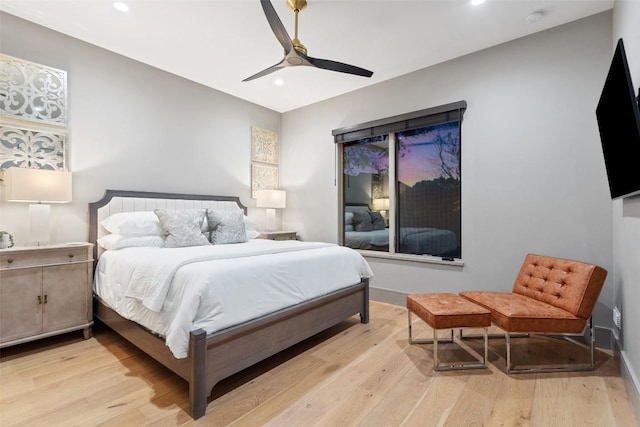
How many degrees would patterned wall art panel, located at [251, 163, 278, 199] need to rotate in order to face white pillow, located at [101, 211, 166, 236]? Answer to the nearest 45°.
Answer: approximately 90° to its right

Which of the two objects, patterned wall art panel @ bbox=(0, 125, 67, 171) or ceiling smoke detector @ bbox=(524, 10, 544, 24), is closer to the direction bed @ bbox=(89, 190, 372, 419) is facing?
the ceiling smoke detector

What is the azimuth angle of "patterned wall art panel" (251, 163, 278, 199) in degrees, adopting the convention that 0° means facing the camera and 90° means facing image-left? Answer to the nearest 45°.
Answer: approximately 315°

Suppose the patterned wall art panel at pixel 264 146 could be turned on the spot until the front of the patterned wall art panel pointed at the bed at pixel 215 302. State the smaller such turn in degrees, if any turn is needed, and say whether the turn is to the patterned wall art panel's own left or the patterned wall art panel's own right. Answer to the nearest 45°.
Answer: approximately 45° to the patterned wall art panel's own right

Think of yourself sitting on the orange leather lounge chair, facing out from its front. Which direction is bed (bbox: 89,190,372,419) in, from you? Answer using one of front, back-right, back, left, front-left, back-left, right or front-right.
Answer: front

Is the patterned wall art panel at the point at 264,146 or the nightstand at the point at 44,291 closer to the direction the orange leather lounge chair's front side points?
the nightstand

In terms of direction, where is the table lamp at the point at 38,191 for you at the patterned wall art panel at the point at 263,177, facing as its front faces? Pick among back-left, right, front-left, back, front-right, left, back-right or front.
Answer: right

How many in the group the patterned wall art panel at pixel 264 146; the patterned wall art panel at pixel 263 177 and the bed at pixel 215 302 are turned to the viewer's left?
0

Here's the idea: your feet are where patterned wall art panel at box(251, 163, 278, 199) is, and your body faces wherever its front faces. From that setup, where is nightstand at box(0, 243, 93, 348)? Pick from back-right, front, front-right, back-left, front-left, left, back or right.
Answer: right

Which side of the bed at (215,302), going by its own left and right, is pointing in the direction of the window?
left

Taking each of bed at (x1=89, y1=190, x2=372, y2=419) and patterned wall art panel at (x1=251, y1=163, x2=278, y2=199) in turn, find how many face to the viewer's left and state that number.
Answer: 0

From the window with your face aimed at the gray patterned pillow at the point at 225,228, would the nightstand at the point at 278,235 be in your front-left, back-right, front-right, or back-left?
front-right

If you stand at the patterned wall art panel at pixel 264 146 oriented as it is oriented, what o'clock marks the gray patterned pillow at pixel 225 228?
The gray patterned pillow is roughly at 2 o'clock from the patterned wall art panel.

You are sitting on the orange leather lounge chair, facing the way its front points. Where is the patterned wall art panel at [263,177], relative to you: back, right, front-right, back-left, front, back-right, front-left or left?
front-right

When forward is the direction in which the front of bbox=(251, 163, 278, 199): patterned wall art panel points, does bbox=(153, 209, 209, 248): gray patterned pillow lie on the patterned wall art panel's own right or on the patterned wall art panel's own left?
on the patterned wall art panel's own right

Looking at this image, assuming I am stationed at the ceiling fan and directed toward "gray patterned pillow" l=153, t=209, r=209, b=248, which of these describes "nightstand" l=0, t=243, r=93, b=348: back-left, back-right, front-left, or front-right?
front-left

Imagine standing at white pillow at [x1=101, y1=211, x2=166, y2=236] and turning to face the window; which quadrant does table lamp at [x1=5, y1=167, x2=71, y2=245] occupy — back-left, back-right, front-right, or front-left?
back-right

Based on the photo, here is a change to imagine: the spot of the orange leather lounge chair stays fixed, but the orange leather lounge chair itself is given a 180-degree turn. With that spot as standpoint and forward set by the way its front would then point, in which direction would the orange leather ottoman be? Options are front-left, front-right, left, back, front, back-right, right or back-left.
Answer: back

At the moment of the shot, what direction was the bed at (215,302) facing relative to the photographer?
facing the viewer and to the right of the viewer

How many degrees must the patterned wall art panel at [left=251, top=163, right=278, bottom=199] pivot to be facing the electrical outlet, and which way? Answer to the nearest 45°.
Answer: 0° — it already faces it

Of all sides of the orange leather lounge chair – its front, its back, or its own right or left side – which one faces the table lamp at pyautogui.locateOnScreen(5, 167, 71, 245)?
front
